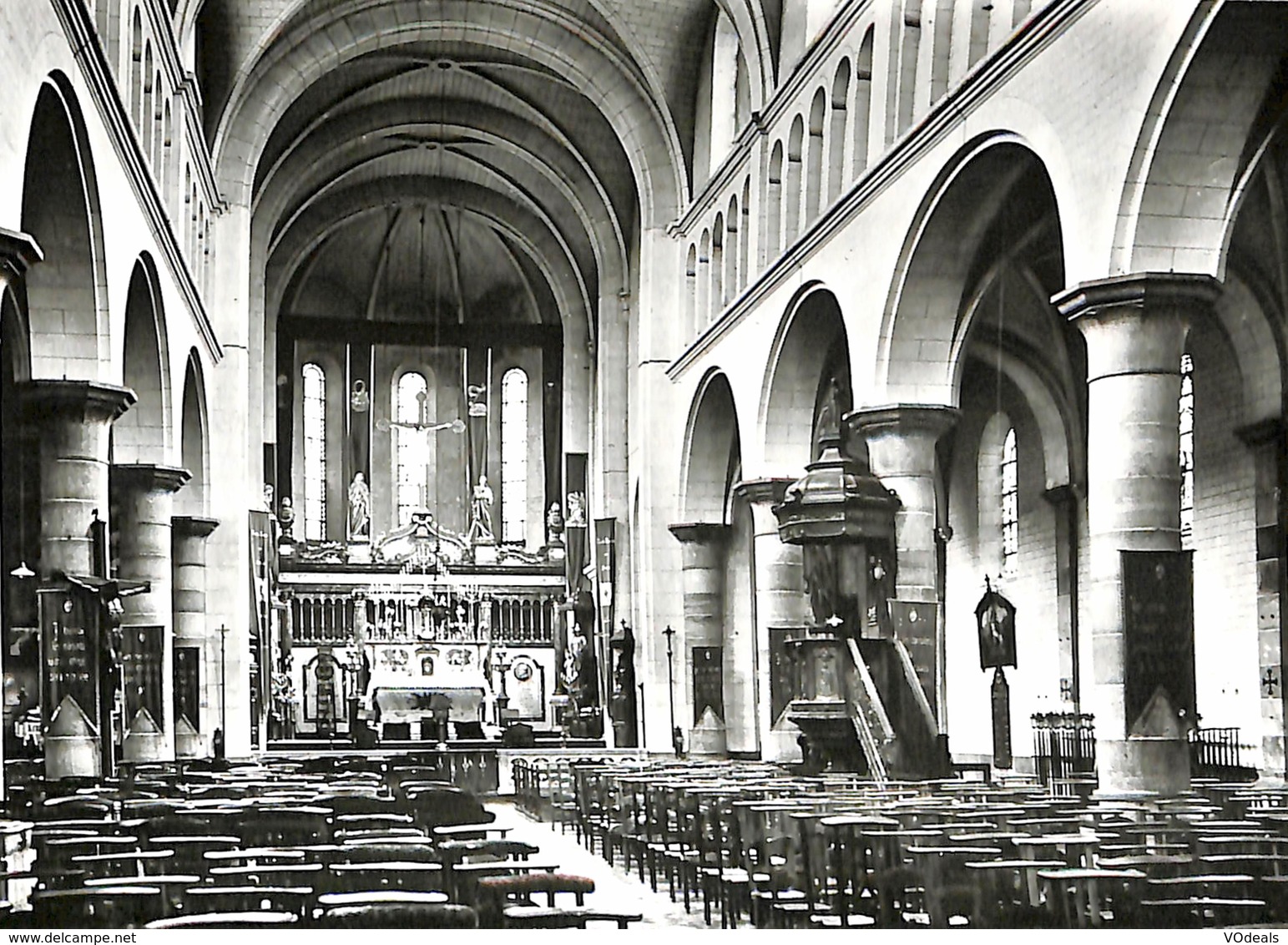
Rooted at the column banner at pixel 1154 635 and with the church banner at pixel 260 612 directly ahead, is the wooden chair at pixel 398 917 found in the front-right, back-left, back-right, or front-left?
back-left

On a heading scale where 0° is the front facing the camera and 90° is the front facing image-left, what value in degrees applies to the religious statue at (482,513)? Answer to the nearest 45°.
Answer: approximately 0°

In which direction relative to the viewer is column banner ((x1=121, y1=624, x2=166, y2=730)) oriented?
toward the camera

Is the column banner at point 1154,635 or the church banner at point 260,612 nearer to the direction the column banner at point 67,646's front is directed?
the column banner at point 1154,635

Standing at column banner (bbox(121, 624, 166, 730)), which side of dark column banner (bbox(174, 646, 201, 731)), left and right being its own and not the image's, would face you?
front

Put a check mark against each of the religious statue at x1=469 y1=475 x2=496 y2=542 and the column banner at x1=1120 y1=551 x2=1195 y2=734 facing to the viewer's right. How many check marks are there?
0

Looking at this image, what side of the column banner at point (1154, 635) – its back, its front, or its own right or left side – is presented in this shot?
front

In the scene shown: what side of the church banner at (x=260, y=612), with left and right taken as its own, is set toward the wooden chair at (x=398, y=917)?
right

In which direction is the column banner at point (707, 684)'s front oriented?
toward the camera

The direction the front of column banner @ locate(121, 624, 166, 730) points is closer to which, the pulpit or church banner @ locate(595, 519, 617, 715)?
the pulpit

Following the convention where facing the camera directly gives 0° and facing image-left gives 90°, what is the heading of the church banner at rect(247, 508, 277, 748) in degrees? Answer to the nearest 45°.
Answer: approximately 270°

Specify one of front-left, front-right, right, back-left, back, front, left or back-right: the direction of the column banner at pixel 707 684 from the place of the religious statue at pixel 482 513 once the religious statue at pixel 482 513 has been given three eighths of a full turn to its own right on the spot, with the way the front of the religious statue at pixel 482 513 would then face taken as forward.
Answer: back-left
